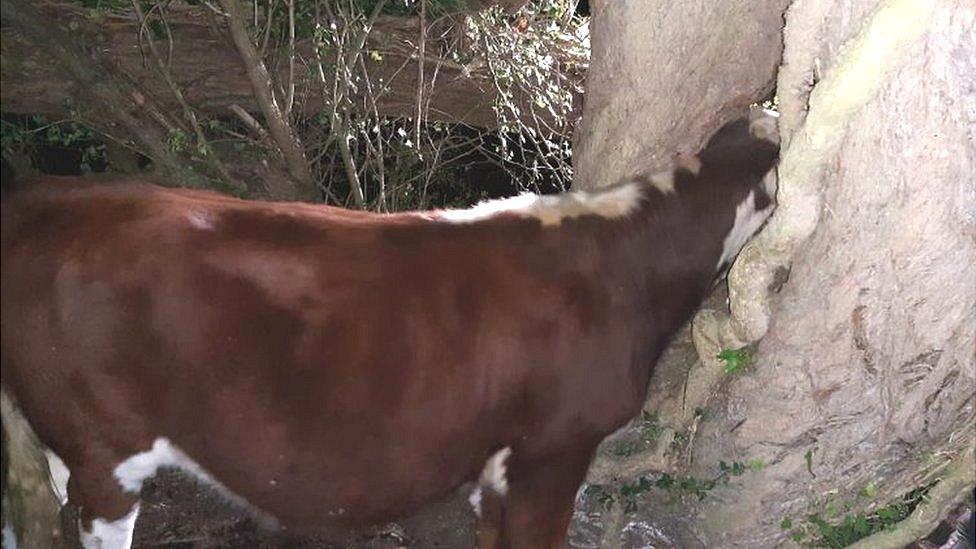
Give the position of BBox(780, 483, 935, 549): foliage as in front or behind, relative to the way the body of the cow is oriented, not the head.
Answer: in front

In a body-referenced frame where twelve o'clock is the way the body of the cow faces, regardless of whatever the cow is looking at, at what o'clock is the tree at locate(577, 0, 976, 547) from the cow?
The tree is roughly at 11 o'clock from the cow.

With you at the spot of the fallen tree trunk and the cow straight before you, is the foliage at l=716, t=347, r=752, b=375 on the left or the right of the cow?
left

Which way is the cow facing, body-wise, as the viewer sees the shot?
to the viewer's right

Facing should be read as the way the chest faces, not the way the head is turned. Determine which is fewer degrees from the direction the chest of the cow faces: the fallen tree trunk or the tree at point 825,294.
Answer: the tree

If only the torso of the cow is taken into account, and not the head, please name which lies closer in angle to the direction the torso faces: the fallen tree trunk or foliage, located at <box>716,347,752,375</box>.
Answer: the foliage

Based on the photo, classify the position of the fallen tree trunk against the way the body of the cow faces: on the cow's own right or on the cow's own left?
on the cow's own left
